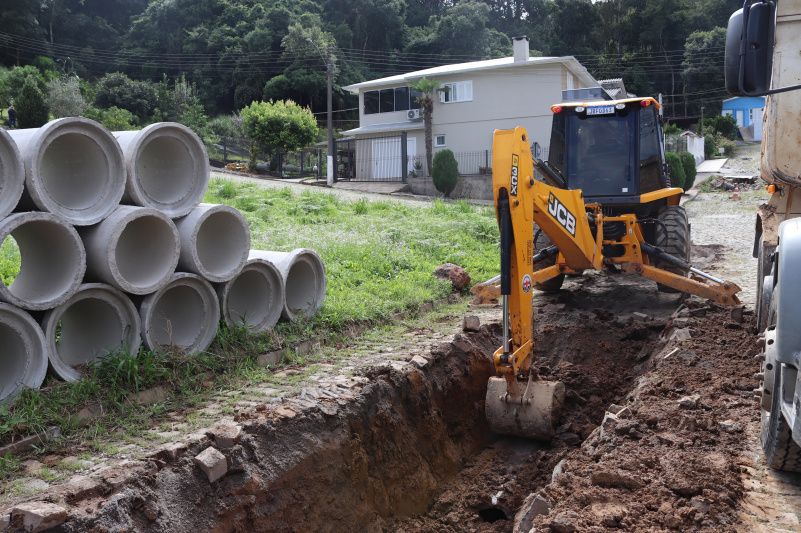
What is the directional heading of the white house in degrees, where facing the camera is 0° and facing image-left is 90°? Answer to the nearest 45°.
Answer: approximately 45°

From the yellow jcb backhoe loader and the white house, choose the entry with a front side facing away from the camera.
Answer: the yellow jcb backhoe loader

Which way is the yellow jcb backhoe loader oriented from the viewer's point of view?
away from the camera

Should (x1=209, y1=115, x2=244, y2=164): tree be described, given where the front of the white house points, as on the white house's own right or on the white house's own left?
on the white house's own right

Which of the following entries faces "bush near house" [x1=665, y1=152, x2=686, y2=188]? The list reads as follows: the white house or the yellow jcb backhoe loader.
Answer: the yellow jcb backhoe loader

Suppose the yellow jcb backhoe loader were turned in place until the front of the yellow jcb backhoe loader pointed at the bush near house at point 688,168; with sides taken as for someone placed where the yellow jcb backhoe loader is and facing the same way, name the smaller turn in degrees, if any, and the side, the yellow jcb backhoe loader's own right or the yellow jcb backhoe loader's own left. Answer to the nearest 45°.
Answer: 0° — it already faces it

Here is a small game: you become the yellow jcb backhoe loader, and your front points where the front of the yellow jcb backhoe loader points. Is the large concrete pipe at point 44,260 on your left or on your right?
on your left

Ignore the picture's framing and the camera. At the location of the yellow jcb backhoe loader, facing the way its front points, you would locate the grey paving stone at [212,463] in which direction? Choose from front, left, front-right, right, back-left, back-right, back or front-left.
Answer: back-left

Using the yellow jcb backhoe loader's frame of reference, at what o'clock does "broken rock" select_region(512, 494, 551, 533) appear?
The broken rock is roughly at 6 o'clock from the yellow jcb backhoe loader.

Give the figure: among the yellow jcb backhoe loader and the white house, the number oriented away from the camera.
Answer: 1

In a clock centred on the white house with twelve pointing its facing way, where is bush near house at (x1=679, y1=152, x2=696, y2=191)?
The bush near house is roughly at 8 o'clock from the white house.
